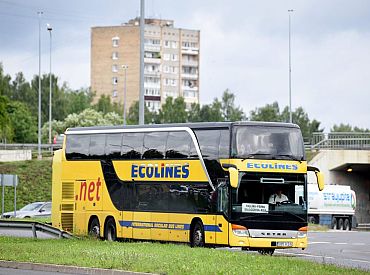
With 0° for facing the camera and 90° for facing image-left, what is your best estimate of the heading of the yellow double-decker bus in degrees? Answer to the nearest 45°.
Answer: approximately 315°
